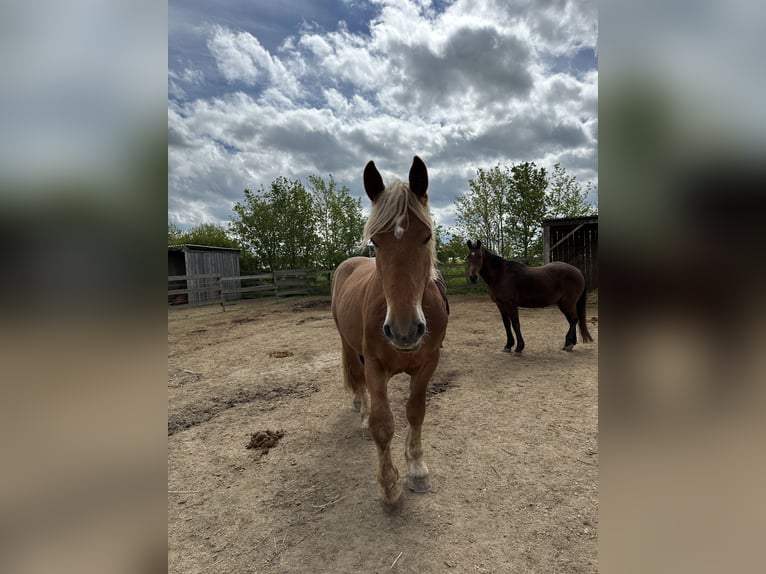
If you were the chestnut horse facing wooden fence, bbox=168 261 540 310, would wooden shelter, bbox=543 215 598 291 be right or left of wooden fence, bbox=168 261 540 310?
right

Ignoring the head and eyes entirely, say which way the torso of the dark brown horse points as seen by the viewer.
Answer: to the viewer's left

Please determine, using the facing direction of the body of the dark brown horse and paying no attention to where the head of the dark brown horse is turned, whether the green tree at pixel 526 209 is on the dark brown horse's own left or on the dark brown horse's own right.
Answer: on the dark brown horse's own right

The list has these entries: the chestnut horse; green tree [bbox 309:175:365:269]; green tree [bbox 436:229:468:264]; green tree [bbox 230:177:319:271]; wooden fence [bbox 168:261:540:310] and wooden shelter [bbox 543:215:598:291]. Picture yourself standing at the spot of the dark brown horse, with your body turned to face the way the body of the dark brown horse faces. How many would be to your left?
1

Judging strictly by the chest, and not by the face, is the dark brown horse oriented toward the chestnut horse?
no

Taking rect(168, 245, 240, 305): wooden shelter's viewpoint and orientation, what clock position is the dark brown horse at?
The dark brown horse is roughly at 10 o'clock from the wooden shelter.

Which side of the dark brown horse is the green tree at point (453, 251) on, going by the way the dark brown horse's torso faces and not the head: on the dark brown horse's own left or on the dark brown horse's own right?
on the dark brown horse's own right

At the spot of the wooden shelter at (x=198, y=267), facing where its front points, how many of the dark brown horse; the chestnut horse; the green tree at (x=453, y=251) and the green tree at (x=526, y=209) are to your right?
0

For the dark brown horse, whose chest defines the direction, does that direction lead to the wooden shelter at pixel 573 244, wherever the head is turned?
no

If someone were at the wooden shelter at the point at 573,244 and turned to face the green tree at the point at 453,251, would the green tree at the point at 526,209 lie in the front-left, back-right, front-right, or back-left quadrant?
front-right

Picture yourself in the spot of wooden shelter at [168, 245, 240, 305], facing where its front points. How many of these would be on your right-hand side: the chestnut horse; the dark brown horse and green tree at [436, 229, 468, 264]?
0

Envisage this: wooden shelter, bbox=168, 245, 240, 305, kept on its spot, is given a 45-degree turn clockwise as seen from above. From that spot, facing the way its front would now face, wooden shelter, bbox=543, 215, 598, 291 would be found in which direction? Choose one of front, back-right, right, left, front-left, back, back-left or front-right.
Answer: back-left

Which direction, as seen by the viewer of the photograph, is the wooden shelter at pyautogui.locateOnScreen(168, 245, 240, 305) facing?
facing the viewer and to the left of the viewer

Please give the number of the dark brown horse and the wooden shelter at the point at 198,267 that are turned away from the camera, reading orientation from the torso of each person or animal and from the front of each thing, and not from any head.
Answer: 0

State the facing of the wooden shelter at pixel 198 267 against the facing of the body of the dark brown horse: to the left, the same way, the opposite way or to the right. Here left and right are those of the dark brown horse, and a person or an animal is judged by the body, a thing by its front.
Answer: to the left
